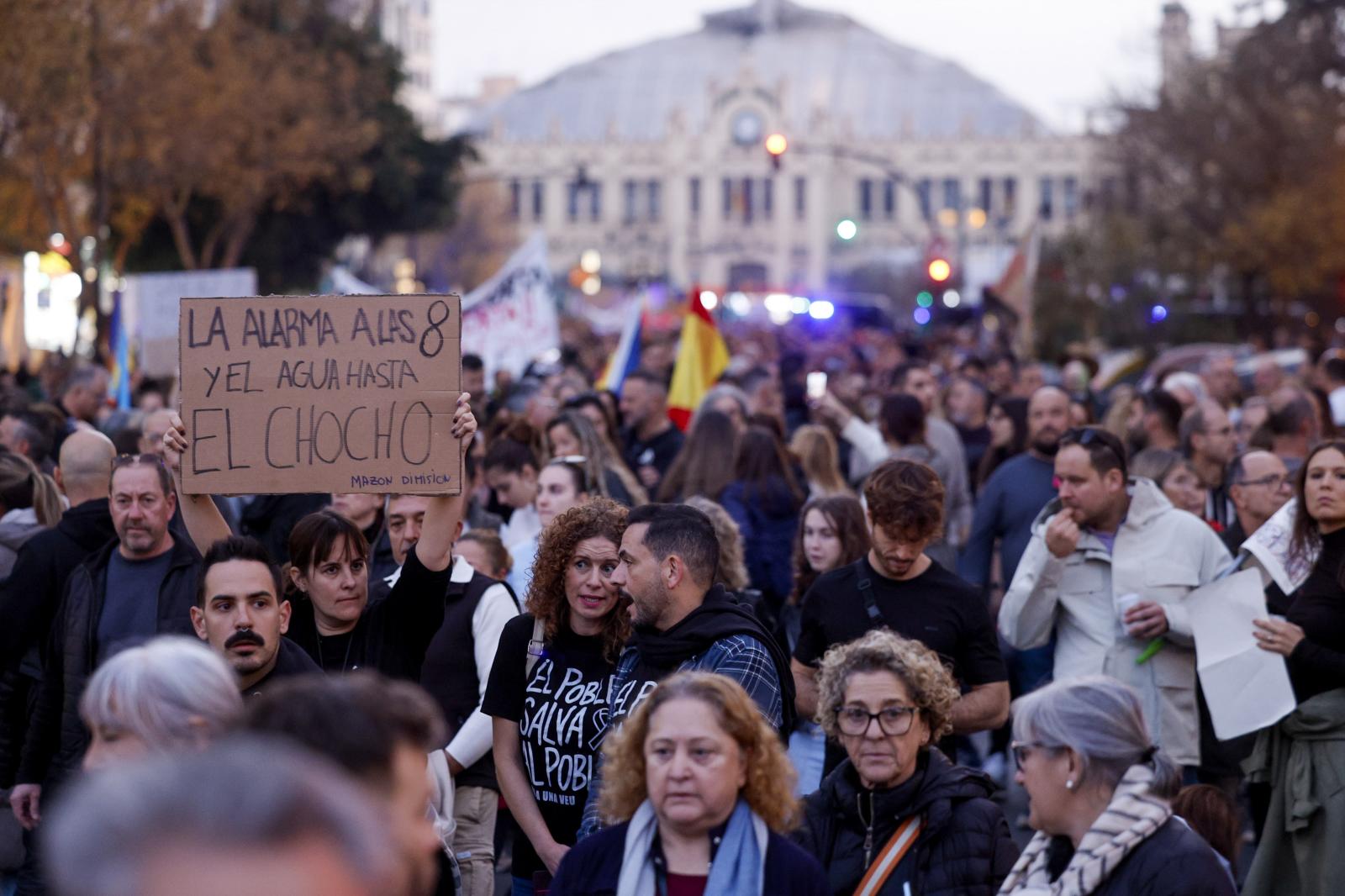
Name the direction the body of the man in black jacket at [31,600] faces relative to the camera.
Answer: away from the camera

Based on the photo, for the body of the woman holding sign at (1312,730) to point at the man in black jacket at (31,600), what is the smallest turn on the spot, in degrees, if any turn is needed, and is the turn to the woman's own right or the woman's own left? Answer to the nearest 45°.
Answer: approximately 45° to the woman's own right

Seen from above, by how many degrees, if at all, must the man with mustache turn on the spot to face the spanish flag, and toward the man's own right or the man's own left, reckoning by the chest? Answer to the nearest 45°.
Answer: approximately 180°
